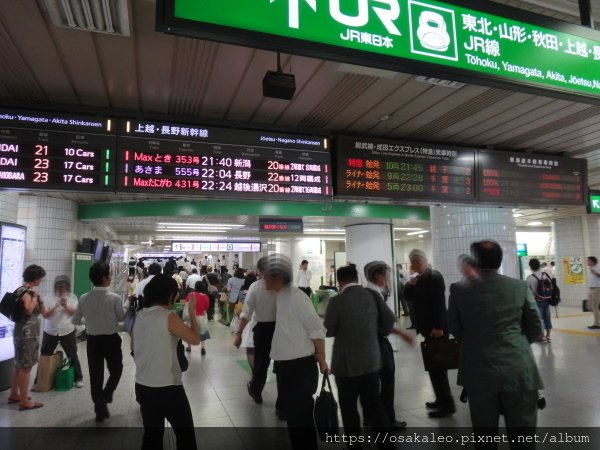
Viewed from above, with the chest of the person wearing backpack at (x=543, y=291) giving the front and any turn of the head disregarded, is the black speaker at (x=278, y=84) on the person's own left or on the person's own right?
on the person's own left

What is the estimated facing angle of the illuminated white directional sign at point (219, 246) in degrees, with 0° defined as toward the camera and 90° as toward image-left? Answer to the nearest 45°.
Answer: approximately 0°

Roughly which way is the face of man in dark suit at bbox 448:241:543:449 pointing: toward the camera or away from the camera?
away from the camera

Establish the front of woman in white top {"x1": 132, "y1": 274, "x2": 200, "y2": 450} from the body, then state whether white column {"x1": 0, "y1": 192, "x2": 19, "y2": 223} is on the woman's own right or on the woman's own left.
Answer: on the woman's own left

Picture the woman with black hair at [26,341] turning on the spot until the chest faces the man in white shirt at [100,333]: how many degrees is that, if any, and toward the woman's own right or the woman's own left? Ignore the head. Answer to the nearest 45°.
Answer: approximately 45° to the woman's own right

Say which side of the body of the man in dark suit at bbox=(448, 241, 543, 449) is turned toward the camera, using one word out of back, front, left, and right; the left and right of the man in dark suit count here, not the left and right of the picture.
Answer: back

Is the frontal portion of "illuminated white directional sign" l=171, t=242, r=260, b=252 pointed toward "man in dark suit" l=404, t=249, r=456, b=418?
yes

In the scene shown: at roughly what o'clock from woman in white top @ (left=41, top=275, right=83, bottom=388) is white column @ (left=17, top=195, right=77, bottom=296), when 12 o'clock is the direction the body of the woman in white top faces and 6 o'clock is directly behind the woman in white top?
The white column is roughly at 6 o'clock from the woman in white top.

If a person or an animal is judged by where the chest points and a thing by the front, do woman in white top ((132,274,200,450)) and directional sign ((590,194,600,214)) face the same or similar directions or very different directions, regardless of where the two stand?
very different directions
